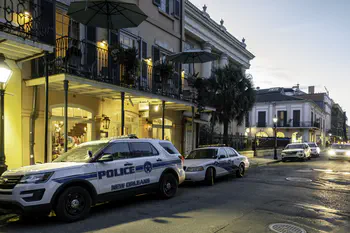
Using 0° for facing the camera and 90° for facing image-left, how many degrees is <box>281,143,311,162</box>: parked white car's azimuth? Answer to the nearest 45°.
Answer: approximately 45°

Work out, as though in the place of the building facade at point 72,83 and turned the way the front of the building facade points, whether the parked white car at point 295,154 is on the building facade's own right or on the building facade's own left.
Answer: on the building facade's own left

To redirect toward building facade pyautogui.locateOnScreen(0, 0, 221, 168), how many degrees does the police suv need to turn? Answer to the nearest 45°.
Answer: approximately 135° to its right

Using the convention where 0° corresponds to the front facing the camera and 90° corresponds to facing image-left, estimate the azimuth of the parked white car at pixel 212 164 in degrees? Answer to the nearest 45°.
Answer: approximately 45°

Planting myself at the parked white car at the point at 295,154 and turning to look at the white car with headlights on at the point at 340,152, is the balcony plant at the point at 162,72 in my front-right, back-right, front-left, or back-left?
back-right

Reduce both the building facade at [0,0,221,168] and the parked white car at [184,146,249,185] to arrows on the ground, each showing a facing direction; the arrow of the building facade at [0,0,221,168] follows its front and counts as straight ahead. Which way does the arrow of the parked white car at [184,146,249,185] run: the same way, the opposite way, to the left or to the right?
to the right

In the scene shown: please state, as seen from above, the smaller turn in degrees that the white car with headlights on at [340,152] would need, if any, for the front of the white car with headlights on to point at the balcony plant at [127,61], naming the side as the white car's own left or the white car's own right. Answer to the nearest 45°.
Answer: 0° — it already faces it

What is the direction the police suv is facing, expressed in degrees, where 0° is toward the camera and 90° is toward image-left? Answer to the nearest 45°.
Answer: approximately 45°
